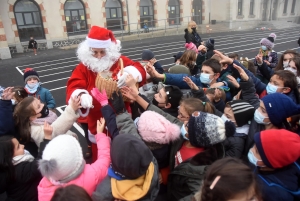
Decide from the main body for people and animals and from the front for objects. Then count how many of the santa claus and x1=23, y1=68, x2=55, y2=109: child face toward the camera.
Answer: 2

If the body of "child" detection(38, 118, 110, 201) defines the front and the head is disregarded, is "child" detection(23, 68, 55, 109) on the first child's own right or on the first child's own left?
on the first child's own left

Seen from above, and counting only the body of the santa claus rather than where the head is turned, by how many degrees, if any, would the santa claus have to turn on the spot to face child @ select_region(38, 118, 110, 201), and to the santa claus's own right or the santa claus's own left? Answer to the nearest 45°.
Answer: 0° — they already face them

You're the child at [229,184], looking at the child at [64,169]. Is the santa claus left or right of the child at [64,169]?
right

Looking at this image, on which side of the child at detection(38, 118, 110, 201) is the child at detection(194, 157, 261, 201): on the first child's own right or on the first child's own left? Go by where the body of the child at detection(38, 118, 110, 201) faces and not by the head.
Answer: on the first child's own right

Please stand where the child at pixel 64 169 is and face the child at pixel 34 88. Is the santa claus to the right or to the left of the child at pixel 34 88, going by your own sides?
right

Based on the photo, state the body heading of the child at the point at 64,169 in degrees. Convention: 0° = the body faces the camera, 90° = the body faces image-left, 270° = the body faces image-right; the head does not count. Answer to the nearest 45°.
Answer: approximately 225°

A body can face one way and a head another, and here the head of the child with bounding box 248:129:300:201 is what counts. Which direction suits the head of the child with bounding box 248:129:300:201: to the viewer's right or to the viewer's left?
to the viewer's left

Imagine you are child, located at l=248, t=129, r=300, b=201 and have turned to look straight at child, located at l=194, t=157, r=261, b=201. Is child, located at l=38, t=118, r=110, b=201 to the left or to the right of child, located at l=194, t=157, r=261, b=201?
right
